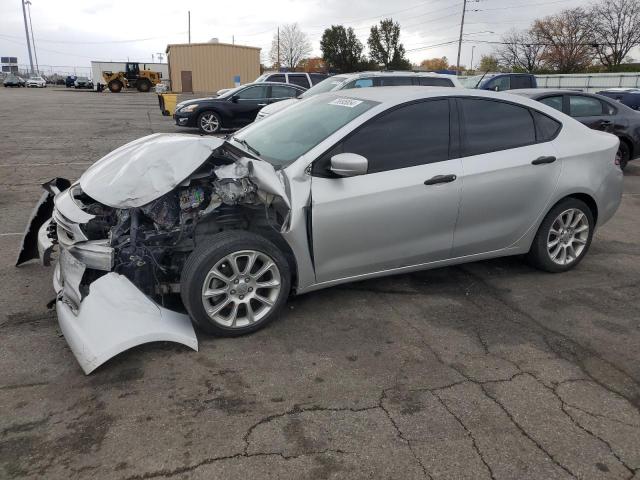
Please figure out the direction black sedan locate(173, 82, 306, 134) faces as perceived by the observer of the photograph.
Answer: facing to the left of the viewer

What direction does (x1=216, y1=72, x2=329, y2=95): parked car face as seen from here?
to the viewer's left

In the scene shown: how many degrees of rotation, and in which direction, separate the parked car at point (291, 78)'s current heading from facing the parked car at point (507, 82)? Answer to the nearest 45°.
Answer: approximately 180°

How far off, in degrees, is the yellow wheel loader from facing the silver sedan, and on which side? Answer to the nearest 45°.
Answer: approximately 90° to its left

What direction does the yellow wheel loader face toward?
to the viewer's left

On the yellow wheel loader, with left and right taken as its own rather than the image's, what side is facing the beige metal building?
back

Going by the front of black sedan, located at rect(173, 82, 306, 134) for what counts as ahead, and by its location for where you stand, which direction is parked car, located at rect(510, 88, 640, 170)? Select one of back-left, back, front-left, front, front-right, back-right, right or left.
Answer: back-left

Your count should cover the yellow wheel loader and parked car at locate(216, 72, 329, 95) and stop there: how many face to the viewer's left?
2
